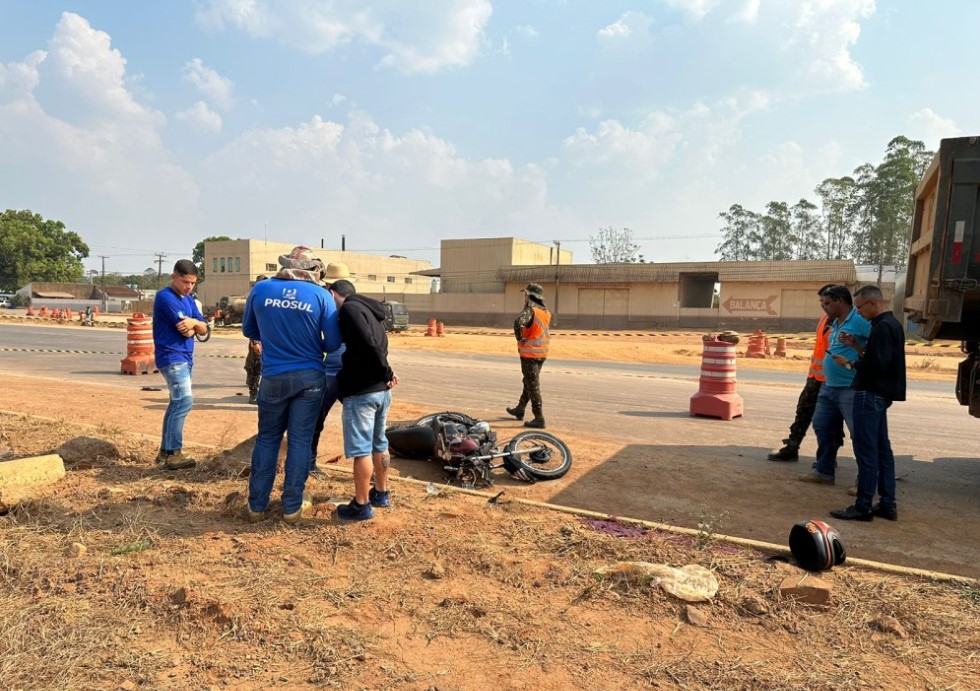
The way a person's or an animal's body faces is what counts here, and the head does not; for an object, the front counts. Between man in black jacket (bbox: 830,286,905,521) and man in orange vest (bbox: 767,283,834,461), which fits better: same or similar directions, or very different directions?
same or similar directions

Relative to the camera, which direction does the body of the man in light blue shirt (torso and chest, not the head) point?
to the viewer's left

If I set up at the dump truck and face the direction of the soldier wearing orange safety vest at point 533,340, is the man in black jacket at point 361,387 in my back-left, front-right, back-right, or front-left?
front-left

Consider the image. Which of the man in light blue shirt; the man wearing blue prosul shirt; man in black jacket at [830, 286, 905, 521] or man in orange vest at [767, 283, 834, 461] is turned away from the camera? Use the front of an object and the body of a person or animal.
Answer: the man wearing blue prosul shirt

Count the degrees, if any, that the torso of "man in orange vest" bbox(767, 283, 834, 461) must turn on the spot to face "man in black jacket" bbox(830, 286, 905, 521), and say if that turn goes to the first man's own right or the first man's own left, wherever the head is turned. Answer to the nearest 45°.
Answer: approximately 90° to the first man's own left

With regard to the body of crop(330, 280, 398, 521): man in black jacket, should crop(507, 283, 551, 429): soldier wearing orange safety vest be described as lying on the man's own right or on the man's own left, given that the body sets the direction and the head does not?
on the man's own right

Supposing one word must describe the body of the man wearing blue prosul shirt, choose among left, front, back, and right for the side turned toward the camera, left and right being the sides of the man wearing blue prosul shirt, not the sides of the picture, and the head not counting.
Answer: back

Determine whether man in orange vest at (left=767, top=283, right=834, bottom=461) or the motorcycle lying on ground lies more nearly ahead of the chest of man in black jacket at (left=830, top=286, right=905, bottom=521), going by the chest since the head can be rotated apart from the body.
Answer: the motorcycle lying on ground

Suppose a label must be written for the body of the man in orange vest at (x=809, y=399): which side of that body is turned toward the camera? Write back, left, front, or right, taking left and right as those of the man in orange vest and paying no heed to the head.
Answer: left

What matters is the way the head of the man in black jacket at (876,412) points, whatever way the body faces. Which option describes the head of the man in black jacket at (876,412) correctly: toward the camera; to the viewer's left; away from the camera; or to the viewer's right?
to the viewer's left

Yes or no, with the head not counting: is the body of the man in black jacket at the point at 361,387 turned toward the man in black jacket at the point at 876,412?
no

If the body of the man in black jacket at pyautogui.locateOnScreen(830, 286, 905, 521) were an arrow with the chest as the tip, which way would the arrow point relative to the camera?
to the viewer's left

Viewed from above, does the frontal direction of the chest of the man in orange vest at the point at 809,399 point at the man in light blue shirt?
no

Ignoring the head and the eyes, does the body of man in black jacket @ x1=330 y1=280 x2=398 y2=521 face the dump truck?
no

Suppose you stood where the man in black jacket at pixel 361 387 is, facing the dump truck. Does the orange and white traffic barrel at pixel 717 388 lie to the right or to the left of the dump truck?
left
